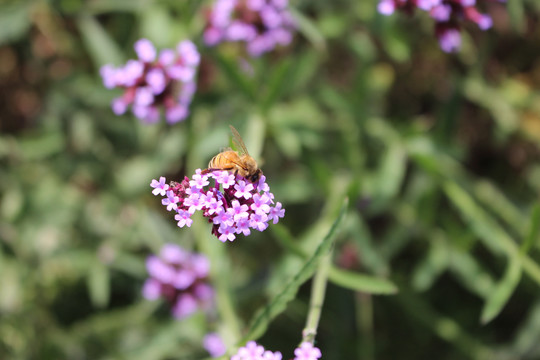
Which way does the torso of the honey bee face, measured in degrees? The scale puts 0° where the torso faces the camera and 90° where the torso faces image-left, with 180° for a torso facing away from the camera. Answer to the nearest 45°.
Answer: approximately 270°

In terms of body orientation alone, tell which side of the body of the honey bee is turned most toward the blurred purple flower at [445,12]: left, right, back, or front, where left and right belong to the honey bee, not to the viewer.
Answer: left
